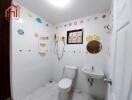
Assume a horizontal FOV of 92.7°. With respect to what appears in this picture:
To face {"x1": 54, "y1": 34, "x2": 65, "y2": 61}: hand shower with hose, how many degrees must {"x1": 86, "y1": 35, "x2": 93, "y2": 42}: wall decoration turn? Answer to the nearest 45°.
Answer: approximately 90° to its right

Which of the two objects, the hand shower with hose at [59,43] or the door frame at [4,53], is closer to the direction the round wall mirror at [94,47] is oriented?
the door frame

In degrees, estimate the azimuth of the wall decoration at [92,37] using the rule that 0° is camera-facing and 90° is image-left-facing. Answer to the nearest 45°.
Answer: approximately 0°

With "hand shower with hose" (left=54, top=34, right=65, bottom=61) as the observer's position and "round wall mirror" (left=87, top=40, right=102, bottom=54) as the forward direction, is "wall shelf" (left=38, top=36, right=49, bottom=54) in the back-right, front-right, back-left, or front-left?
back-right

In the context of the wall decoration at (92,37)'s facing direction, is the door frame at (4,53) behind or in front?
in front

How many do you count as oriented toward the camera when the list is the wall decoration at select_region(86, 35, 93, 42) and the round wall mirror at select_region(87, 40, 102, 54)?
2
